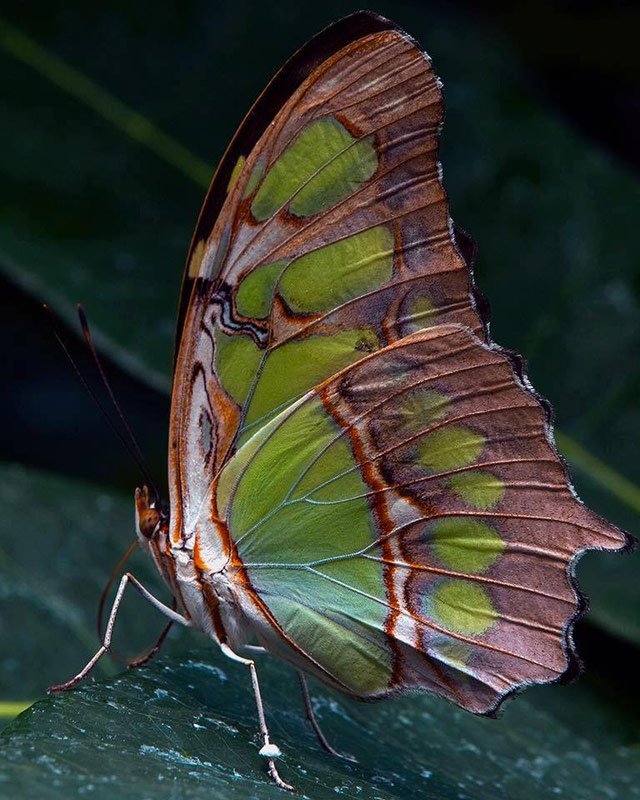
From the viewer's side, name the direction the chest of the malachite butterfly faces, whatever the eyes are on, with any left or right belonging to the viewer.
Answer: facing to the left of the viewer
